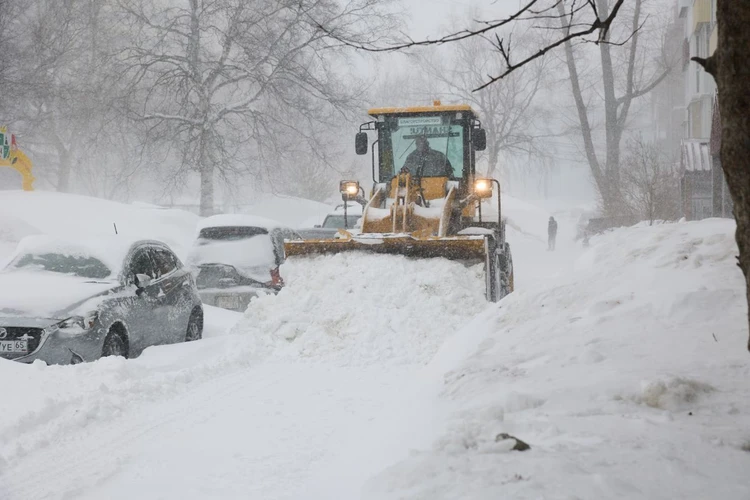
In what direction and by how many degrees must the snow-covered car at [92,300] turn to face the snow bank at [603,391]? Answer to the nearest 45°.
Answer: approximately 90° to its left

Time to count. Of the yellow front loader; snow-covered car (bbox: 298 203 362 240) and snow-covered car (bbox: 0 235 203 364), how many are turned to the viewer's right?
0

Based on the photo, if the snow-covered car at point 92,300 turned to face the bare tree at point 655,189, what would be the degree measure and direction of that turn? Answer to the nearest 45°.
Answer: approximately 180°

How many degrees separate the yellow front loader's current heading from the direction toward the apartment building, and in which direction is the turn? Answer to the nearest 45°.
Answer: approximately 135° to its left

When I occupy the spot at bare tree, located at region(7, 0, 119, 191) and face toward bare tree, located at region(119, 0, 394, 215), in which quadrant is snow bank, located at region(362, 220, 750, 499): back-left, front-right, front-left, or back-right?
front-right

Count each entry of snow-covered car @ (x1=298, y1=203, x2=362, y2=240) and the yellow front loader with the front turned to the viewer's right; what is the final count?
0

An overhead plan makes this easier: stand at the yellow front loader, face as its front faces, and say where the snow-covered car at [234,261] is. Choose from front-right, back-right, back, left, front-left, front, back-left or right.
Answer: right

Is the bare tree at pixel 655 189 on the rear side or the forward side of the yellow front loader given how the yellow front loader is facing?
on the rear side

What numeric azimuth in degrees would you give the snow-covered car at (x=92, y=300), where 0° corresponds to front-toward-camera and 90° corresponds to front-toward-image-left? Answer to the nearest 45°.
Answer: approximately 45°

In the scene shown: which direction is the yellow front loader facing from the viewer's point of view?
toward the camera
